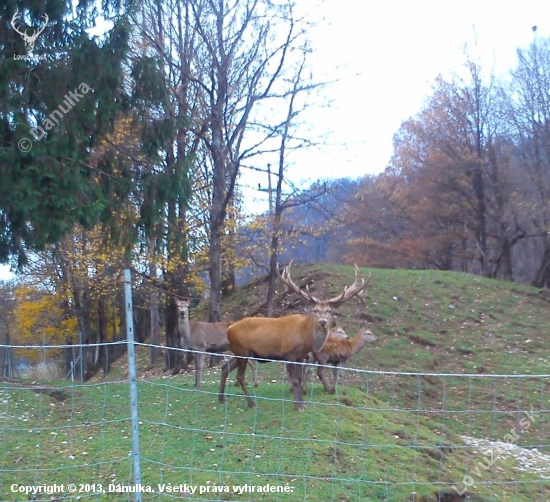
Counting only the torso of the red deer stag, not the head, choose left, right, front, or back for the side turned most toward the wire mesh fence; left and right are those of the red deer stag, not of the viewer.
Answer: right

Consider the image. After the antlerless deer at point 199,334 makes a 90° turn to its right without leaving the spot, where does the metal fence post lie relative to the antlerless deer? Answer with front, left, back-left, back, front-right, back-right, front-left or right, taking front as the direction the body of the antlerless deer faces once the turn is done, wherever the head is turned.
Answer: back

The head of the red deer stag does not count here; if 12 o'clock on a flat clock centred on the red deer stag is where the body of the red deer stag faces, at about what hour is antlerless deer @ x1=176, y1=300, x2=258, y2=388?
The antlerless deer is roughly at 8 o'clock from the red deer stag.

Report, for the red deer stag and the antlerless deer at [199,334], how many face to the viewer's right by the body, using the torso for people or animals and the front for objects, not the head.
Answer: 1

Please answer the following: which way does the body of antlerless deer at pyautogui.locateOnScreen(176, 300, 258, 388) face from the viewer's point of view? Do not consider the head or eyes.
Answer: to the viewer's left

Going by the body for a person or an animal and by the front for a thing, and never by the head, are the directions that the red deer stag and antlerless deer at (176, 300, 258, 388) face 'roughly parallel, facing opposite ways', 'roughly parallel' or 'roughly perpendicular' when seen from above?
roughly parallel, facing opposite ways

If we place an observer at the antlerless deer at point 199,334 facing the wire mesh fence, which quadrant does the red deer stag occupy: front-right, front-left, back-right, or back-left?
front-left

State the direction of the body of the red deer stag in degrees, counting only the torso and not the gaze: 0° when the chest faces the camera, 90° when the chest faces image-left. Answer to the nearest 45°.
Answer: approximately 270°

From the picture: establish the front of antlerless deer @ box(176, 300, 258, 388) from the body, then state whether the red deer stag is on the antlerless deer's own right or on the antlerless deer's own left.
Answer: on the antlerless deer's own left

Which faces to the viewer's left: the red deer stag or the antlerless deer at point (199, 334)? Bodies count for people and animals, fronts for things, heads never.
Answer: the antlerless deer

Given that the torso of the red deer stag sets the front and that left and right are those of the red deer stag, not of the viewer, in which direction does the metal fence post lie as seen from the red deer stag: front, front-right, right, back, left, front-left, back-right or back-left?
right

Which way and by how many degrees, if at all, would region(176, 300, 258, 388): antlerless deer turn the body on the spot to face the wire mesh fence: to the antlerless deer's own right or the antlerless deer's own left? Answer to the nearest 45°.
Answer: approximately 90° to the antlerless deer's own left
